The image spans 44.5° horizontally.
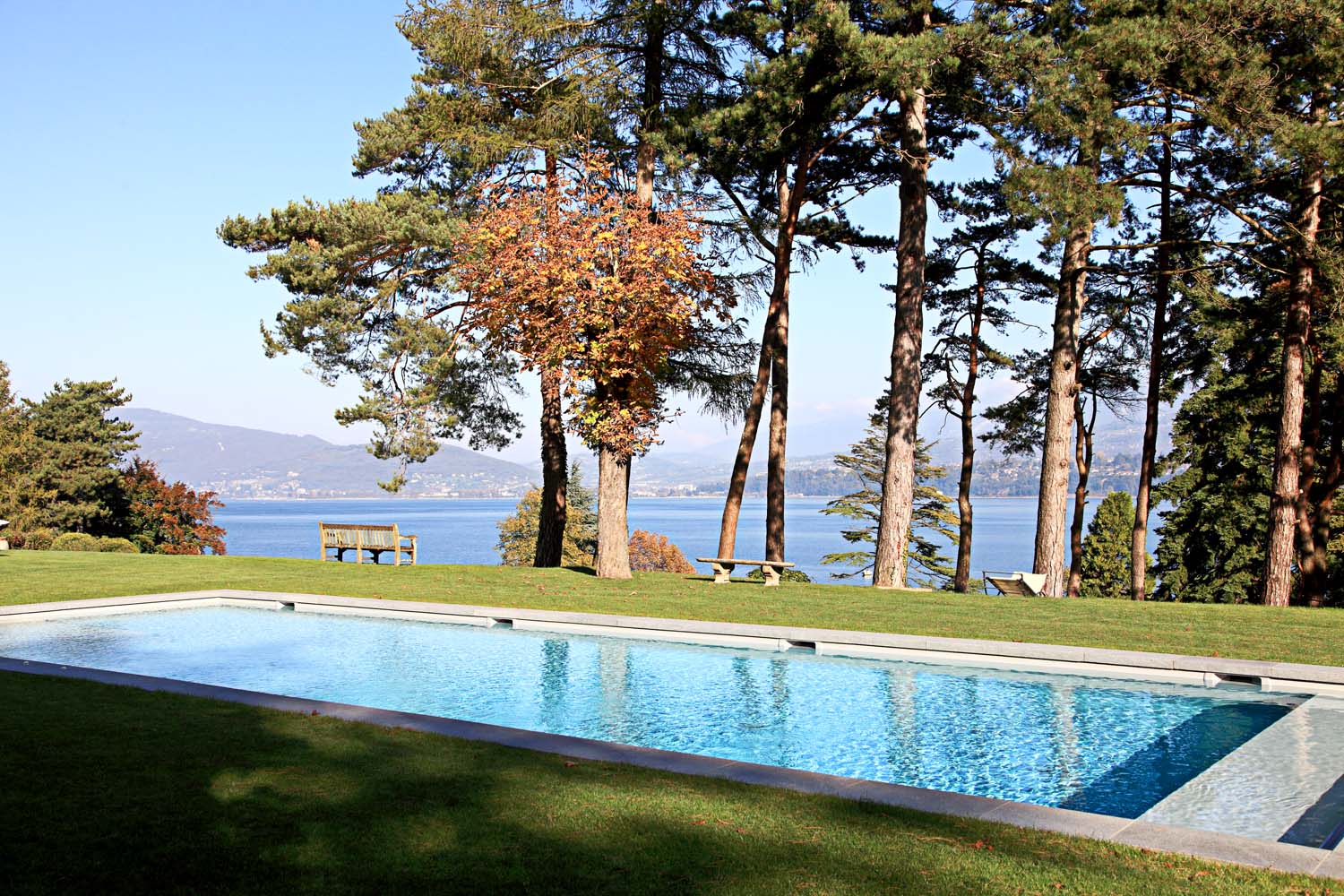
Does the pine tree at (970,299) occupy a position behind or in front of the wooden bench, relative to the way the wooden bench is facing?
in front

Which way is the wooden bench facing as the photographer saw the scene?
facing away from the viewer and to the right of the viewer

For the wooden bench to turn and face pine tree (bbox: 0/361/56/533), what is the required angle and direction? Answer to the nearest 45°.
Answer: approximately 90° to its left

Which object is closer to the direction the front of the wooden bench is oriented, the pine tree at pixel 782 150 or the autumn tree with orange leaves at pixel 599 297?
the pine tree

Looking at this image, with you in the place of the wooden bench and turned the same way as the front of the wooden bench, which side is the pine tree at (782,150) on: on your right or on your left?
on your right

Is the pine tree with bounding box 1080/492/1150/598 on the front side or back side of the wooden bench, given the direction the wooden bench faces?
on the front side

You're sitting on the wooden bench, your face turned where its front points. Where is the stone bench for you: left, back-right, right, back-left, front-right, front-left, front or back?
right
